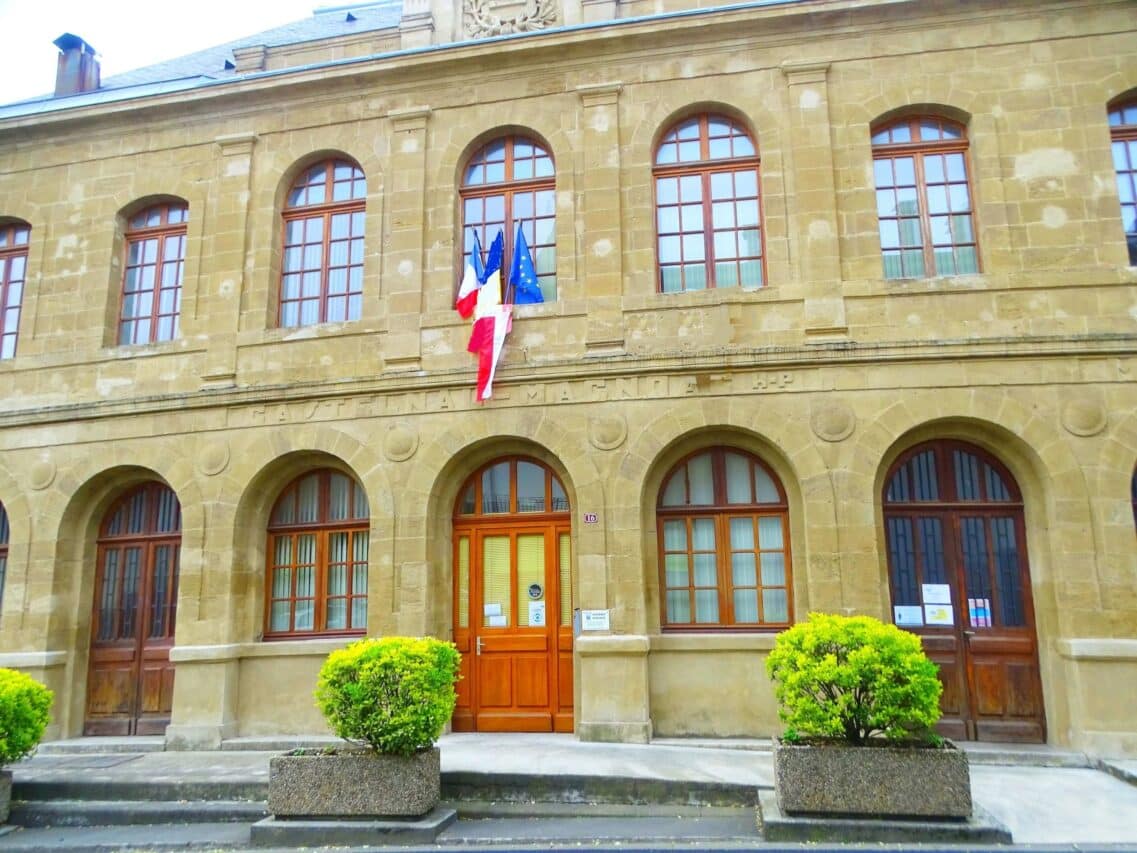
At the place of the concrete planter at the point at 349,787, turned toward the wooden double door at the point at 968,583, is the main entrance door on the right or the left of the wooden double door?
left

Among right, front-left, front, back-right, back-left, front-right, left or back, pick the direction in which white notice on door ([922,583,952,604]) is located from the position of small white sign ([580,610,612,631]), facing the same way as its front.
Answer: left

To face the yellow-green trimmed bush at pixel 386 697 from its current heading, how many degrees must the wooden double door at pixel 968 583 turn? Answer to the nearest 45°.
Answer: approximately 45° to its right

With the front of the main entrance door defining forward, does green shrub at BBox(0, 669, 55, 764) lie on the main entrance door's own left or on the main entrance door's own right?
on the main entrance door's own right

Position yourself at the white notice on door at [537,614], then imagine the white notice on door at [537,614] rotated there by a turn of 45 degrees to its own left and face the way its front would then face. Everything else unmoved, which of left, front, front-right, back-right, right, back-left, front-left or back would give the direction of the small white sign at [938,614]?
front-left

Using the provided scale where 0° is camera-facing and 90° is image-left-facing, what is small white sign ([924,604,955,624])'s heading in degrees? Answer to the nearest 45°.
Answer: approximately 0°

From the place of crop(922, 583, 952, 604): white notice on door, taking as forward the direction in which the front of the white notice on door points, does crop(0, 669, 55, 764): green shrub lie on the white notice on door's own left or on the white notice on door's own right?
on the white notice on door's own right

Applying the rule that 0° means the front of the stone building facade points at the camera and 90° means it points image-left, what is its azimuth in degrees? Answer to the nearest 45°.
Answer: approximately 0°

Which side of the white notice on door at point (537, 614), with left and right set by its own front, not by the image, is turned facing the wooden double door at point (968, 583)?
left

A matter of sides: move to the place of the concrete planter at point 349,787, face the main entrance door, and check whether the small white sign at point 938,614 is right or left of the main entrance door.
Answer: right
